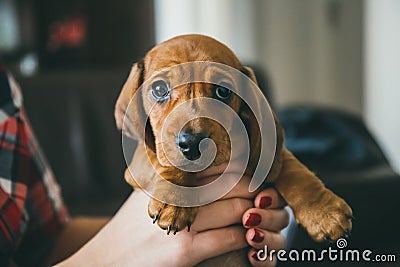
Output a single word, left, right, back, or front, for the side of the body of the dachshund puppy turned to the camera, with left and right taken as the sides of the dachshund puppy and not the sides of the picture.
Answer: front

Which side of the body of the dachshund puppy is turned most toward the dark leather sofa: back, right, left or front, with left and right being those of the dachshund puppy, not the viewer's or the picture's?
back
